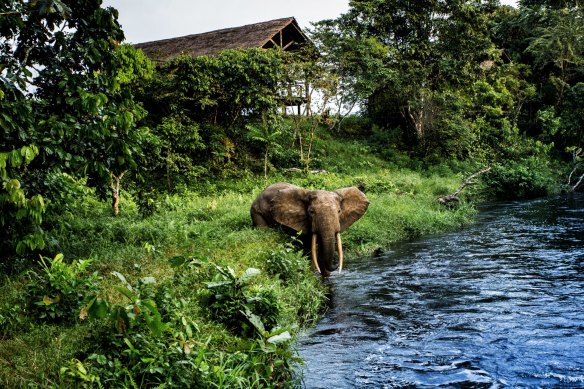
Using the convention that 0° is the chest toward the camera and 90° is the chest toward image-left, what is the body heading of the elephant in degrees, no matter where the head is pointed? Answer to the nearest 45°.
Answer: approximately 315°

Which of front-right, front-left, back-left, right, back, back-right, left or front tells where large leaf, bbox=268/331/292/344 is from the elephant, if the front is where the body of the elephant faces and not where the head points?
front-right

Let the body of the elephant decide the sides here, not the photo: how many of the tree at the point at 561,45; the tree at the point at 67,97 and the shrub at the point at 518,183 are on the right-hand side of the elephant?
1

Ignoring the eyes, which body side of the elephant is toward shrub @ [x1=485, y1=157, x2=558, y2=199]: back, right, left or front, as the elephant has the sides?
left

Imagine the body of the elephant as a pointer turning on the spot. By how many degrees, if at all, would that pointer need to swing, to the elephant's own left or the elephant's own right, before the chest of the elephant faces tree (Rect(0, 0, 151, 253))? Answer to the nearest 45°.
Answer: approximately 90° to the elephant's own right

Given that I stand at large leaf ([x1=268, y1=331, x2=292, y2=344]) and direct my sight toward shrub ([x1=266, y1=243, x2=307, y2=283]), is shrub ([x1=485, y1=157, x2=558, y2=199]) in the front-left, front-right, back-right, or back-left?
front-right

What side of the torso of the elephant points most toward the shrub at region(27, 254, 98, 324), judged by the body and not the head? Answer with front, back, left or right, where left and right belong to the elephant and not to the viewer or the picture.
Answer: right

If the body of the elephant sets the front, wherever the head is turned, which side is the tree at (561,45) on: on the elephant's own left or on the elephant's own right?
on the elephant's own left

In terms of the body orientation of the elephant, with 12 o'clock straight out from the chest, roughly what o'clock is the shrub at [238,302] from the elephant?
The shrub is roughly at 2 o'clock from the elephant.

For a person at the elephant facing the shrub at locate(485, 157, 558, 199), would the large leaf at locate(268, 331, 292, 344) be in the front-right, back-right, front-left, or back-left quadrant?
back-right

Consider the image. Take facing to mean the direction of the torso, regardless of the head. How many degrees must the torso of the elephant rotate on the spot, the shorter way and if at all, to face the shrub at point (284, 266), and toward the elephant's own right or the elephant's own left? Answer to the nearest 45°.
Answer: approximately 45° to the elephant's own right
